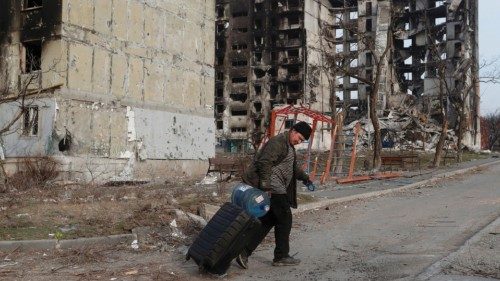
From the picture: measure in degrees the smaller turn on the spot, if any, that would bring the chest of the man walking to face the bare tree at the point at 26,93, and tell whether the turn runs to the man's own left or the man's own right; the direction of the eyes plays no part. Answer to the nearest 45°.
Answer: approximately 135° to the man's own left

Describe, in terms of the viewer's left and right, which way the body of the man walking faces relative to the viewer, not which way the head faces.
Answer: facing to the right of the viewer
